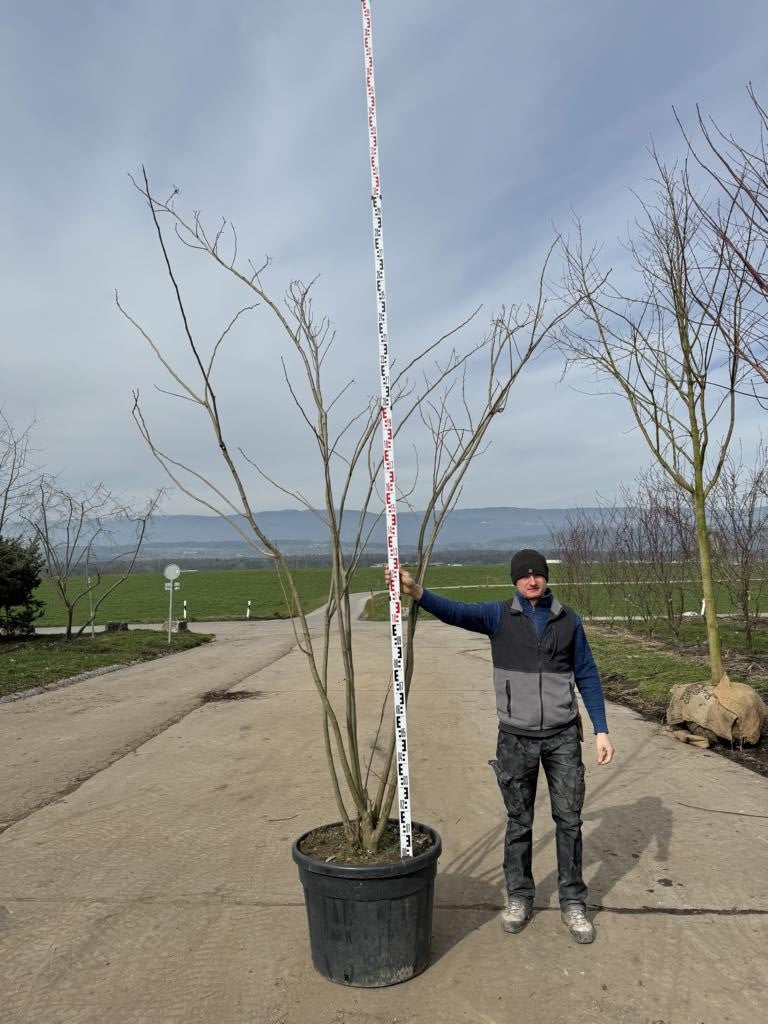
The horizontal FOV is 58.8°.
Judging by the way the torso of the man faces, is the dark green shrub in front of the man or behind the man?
behind

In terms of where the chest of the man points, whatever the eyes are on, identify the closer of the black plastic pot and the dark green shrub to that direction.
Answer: the black plastic pot

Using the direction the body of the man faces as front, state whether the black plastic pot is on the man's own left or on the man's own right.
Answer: on the man's own right

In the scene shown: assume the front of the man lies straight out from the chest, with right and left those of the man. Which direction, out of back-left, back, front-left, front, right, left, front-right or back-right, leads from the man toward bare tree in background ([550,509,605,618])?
back

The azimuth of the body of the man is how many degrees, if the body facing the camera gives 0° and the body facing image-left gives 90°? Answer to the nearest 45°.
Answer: approximately 0°

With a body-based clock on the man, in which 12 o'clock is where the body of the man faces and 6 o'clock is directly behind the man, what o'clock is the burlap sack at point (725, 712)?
The burlap sack is roughly at 7 o'clock from the man.

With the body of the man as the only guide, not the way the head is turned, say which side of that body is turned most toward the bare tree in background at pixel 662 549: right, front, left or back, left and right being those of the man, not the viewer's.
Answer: back

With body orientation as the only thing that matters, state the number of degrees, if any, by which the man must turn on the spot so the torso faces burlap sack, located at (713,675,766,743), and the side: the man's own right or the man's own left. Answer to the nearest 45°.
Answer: approximately 135° to the man's own left
